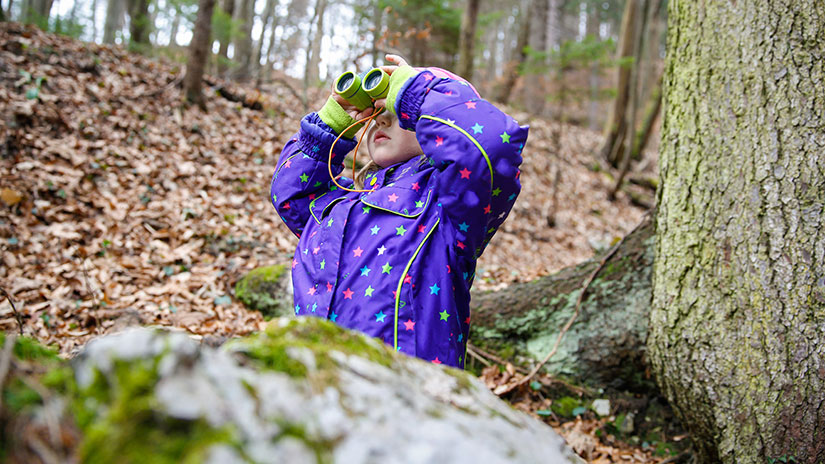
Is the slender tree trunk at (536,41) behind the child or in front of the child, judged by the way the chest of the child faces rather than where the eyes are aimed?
behind
